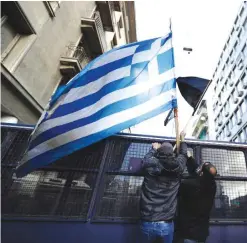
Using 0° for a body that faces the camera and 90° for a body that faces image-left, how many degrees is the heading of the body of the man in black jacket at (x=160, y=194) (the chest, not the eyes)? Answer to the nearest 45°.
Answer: approximately 180°

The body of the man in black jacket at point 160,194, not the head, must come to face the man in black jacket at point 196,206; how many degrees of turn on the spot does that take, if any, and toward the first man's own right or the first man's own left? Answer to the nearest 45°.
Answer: approximately 45° to the first man's own right

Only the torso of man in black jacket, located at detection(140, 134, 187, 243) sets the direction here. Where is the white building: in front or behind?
in front

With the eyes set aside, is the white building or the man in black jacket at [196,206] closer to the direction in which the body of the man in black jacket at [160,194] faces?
the white building
